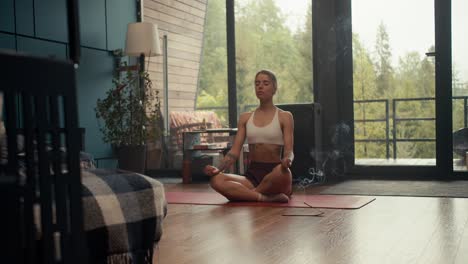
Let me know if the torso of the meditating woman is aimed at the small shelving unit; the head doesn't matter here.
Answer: no

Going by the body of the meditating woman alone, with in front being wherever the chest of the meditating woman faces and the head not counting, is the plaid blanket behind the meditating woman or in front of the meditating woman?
in front

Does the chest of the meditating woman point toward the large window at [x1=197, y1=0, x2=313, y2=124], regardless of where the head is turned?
no

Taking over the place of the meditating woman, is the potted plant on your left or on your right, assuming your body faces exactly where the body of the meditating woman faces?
on your right

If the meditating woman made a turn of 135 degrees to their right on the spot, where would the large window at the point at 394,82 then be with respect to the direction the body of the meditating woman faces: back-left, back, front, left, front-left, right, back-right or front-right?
front-right

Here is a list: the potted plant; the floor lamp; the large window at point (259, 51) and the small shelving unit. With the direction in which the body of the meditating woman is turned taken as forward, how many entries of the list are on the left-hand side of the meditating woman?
0

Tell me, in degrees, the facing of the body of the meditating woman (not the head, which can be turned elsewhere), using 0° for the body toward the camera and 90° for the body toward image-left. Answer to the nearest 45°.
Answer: approximately 45°

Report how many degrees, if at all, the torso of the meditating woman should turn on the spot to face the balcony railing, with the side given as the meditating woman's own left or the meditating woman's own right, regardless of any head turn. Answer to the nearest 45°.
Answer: approximately 180°

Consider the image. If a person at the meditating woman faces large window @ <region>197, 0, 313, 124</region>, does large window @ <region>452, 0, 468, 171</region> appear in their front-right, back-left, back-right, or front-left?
front-right

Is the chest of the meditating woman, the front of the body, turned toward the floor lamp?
no

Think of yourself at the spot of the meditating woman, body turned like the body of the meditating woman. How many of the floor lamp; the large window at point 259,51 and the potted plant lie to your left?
0
